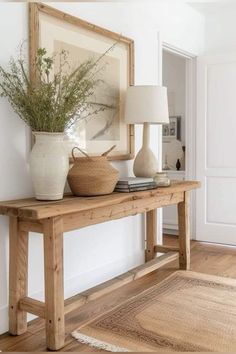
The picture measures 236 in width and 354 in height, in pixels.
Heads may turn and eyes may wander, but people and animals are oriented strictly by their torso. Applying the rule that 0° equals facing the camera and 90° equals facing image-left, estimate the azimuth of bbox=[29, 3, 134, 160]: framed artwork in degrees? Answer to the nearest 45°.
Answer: approximately 315°

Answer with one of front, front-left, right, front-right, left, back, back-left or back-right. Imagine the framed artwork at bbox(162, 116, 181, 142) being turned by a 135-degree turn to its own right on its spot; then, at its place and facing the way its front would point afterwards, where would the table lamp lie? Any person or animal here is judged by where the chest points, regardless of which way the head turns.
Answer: back-left

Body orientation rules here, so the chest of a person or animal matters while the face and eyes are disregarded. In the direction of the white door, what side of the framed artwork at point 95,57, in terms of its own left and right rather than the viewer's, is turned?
left

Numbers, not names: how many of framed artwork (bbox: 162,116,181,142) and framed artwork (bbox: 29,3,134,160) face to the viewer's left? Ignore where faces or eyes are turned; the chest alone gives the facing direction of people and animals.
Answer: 0

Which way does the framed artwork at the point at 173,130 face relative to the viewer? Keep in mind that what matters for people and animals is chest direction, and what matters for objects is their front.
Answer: toward the camera

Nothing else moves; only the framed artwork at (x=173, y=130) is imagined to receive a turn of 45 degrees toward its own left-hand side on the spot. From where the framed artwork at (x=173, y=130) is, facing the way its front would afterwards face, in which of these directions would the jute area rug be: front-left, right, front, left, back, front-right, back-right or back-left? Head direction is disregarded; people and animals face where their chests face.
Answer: front-right

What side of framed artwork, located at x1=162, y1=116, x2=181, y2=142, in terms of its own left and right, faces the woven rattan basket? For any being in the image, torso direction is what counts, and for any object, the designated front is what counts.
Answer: front

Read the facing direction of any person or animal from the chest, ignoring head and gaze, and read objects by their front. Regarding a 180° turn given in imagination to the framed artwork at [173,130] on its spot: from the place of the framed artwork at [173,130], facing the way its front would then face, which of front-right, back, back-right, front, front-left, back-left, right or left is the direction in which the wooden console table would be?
back
